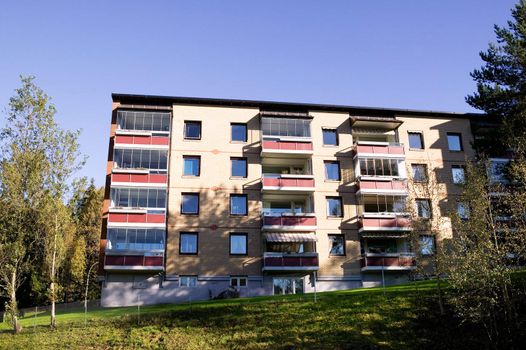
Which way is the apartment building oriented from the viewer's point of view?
toward the camera
